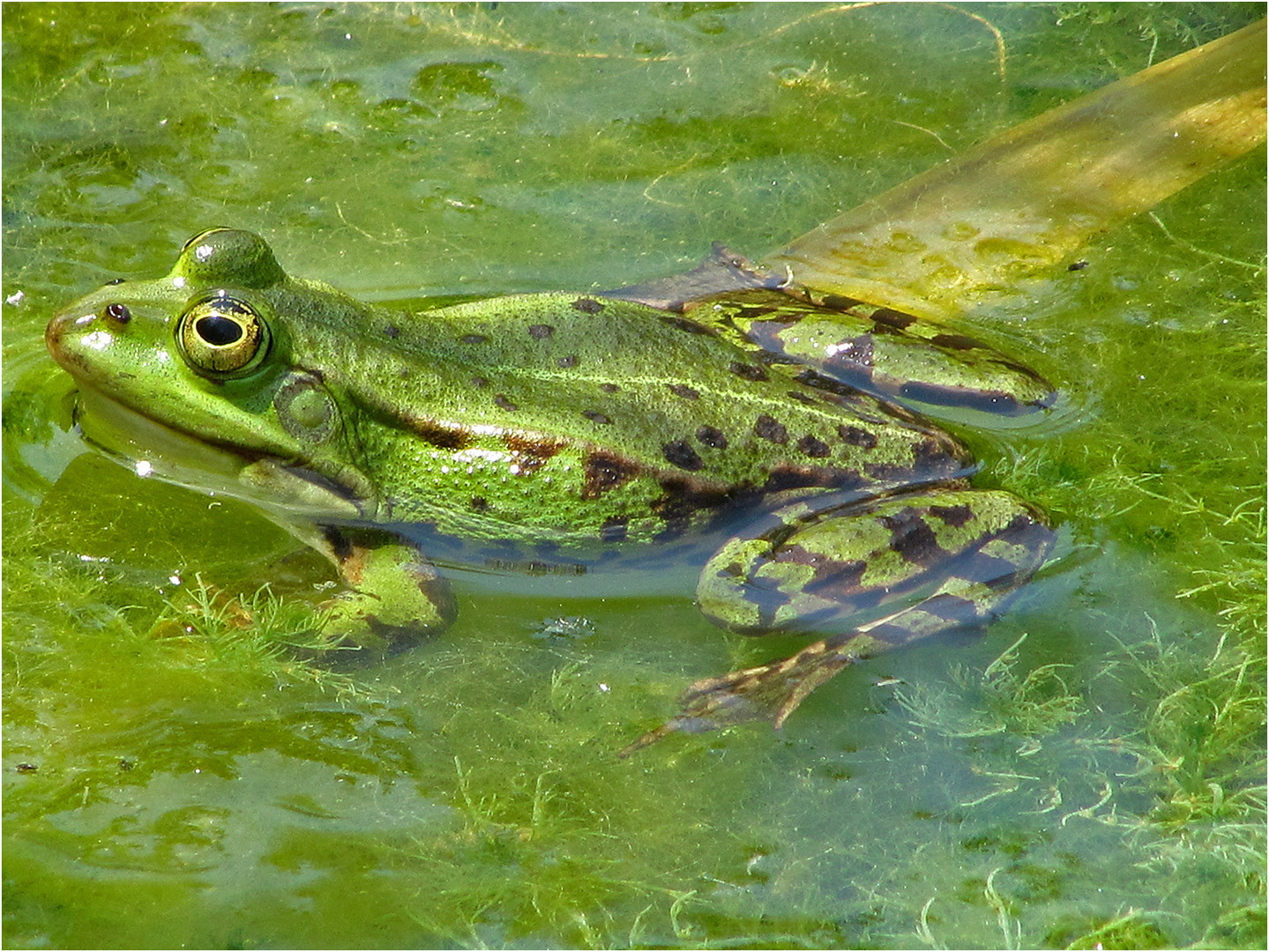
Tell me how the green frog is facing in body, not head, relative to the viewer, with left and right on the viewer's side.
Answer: facing to the left of the viewer
